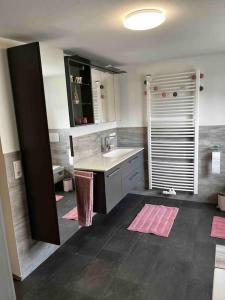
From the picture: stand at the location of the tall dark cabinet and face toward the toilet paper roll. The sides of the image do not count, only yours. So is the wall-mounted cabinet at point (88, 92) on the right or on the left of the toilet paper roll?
left

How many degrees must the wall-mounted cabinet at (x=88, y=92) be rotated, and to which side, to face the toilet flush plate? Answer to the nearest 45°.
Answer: approximately 45° to its right

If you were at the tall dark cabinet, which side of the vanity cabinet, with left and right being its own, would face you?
right

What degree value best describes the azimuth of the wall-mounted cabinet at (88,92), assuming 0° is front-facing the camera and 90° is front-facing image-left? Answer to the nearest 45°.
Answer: approximately 315°

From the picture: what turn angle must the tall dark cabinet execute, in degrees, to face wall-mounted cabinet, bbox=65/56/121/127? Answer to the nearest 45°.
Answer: approximately 90° to its left

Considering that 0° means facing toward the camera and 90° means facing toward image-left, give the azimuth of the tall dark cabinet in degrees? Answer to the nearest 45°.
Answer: approximately 315°

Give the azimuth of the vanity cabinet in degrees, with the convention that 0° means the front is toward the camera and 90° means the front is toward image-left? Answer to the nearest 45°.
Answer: approximately 315°

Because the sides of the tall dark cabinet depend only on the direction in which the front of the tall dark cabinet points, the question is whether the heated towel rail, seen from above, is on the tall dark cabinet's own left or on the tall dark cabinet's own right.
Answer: on the tall dark cabinet's own left

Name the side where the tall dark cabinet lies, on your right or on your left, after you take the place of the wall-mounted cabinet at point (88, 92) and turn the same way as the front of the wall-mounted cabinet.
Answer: on your right

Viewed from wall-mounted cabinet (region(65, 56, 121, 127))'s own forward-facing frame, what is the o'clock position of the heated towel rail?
The heated towel rail is roughly at 10 o'clock from the wall-mounted cabinet.

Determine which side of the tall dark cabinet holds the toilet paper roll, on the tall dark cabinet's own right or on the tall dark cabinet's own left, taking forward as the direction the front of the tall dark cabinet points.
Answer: on the tall dark cabinet's own left
